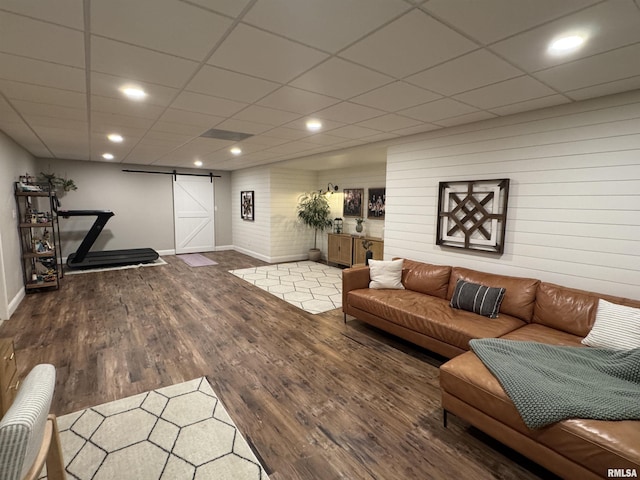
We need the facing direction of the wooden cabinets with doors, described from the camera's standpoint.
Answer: facing the viewer and to the left of the viewer

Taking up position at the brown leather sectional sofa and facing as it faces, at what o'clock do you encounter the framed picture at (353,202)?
The framed picture is roughly at 3 o'clock from the brown leather sectional sofa.

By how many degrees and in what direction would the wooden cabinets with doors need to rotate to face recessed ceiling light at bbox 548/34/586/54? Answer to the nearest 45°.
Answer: approximately 45° to its left

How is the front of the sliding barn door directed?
toward the camera

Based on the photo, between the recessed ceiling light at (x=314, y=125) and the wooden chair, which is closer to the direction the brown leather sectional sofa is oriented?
the wooden chair

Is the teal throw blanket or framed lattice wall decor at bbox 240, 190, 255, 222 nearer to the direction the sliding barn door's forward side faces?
the teal throw blanket

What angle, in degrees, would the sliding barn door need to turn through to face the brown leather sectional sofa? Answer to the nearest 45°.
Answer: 0° — it already faces it

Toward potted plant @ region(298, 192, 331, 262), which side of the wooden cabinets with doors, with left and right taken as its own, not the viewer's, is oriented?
right

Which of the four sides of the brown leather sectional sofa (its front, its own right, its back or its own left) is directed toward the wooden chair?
front

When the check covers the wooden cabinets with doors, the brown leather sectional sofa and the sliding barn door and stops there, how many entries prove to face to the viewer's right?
0

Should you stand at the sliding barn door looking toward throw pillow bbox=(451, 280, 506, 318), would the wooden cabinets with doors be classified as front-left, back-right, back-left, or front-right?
front-left

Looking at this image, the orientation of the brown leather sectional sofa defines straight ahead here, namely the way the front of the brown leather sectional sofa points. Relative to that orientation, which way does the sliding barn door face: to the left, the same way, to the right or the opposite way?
to the left

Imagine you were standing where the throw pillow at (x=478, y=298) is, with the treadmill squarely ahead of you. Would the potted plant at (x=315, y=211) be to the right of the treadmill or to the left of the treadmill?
right

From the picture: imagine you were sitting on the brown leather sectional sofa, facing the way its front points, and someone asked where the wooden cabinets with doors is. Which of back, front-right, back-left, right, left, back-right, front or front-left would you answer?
right
